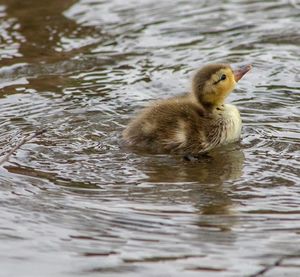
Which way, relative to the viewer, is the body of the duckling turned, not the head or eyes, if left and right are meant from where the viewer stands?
facing to the right of the viewer
